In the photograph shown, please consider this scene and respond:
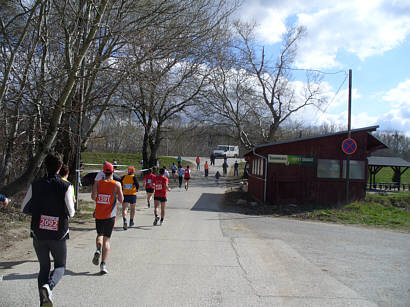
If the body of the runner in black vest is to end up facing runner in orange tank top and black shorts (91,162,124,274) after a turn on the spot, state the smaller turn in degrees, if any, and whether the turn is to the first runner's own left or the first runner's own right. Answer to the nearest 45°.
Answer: approximately 45° to the first runner's own right

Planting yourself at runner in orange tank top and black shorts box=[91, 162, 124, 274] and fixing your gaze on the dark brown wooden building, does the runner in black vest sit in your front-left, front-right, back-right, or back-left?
back-right

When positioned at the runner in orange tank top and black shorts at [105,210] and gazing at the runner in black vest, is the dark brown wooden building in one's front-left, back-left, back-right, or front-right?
back-left

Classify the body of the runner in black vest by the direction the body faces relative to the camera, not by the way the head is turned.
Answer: away from the camera

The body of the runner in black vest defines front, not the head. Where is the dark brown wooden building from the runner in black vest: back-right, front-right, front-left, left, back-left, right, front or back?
front-right
